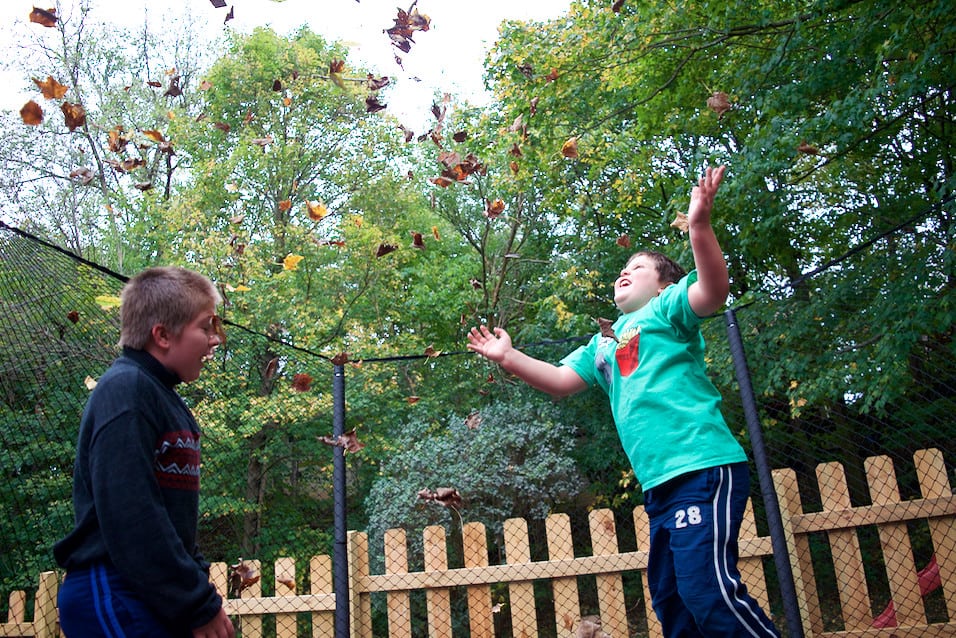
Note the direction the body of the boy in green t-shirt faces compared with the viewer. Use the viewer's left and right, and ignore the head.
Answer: facing the viewer and to the left of the viewer

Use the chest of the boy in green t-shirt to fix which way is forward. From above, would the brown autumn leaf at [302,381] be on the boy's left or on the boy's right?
on the boy's right

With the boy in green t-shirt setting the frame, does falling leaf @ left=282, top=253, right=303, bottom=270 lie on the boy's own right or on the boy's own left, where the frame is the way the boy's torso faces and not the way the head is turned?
on the boy's own right

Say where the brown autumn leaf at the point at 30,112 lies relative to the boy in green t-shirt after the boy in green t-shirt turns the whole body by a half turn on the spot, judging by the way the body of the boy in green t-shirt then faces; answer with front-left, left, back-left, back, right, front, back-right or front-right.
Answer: back-left

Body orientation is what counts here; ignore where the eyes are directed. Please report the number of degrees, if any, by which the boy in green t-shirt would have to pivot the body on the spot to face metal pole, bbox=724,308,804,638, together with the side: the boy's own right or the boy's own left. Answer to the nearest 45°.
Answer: approximately 135° to the boy's own right

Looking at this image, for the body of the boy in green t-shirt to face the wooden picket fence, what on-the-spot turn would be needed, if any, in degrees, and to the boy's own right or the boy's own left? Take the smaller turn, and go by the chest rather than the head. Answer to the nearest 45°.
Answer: approximately 135° to the boy's own right
